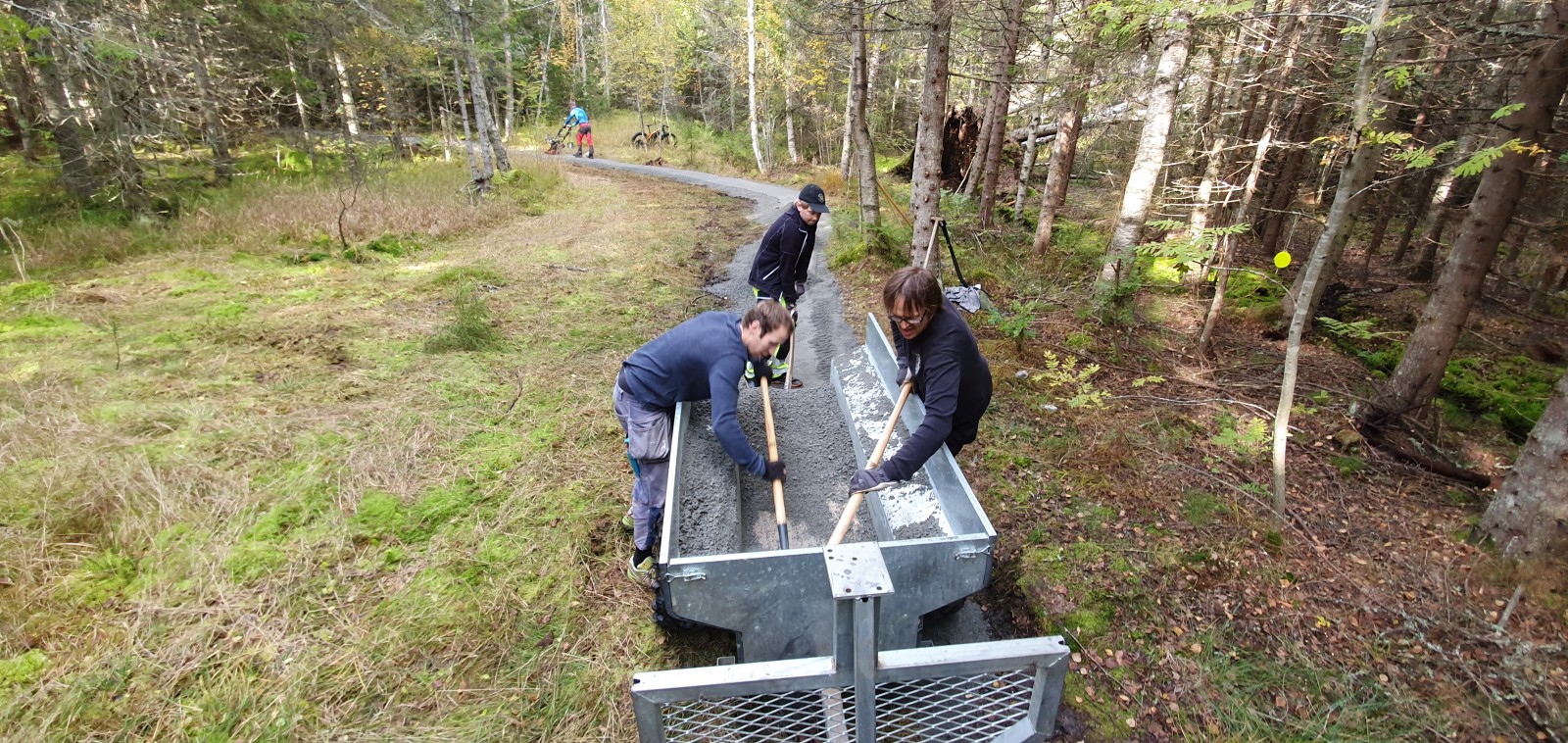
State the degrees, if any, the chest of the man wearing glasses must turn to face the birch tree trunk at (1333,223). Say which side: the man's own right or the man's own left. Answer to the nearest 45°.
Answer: approximately 180°

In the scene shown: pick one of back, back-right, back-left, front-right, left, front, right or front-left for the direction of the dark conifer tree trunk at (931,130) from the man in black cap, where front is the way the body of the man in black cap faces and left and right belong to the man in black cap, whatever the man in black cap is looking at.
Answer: left

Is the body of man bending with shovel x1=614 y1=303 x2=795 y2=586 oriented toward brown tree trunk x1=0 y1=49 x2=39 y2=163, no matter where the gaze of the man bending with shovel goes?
no

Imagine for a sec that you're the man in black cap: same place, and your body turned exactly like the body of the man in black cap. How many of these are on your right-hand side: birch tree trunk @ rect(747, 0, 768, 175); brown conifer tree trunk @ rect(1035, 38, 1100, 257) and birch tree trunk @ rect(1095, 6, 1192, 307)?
0

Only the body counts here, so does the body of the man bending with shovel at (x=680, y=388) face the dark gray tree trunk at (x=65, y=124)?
no

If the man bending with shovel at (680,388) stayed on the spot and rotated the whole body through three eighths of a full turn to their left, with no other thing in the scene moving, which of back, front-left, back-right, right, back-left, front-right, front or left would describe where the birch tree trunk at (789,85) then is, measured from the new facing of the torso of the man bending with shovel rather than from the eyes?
front-right

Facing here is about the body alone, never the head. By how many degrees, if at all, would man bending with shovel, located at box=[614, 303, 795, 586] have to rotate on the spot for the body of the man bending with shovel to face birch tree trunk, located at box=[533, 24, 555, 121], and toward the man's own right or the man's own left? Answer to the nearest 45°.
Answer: approximately 90° to the man's own left

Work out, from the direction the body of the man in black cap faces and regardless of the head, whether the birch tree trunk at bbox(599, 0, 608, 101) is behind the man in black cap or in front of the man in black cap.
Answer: behind

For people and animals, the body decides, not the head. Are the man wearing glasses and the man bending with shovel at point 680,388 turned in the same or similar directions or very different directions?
very different directions

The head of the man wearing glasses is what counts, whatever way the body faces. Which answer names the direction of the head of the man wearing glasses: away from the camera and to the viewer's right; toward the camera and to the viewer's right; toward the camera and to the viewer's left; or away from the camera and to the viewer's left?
toward the camera and to the viewer's left

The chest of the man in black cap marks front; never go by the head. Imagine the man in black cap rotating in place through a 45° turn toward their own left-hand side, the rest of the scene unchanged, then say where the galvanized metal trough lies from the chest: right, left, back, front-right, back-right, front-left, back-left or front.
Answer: right

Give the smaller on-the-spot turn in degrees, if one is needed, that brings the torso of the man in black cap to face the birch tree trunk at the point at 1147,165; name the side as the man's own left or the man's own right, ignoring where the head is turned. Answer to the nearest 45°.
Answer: approximately 45° to the man's own left

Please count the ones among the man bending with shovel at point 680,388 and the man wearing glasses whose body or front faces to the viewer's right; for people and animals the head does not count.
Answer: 1

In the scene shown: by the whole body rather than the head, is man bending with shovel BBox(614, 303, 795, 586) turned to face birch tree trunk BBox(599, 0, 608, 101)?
no

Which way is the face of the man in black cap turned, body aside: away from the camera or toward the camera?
toward the camera

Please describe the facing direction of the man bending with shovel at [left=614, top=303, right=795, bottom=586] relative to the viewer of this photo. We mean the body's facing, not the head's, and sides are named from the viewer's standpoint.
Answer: facing to the right of the viewer

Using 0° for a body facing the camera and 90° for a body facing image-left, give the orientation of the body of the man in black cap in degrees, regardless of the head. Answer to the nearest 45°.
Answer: approximately 315°
